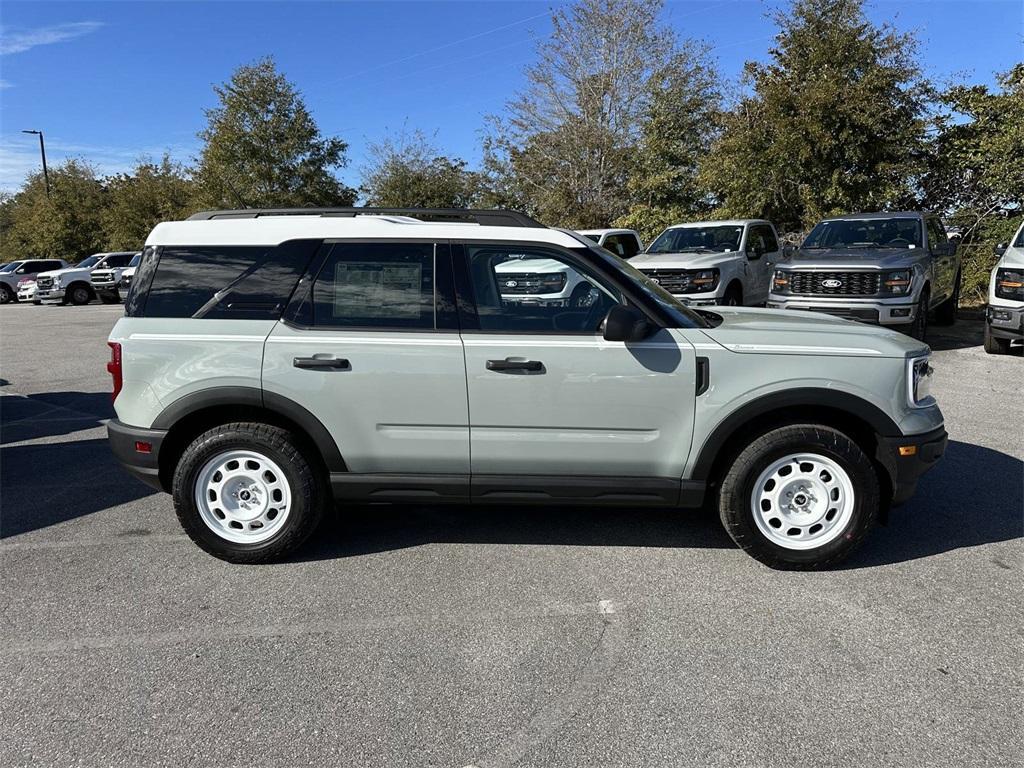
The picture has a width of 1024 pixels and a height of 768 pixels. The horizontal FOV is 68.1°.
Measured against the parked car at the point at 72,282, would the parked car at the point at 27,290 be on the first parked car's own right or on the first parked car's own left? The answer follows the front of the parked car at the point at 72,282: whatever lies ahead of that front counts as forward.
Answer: on the first parked car's own right

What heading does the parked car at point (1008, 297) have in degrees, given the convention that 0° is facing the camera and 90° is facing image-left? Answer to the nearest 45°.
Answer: approximately 45°

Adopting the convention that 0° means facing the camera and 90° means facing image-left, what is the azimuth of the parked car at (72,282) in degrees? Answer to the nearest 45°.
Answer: approximately 45°

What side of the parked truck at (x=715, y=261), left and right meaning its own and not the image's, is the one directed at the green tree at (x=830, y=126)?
back

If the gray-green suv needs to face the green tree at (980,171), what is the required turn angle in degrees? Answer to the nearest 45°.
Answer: approximately 45° to its left

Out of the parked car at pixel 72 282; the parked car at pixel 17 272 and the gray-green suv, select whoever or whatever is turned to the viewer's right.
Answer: the gray-green suv

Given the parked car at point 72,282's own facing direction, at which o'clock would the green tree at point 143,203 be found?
The green tree is roughly at 5 o'clock from the parked car.

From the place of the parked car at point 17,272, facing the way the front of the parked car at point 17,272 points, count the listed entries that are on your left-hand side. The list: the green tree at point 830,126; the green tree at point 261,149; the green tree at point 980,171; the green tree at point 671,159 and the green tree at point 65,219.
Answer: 4

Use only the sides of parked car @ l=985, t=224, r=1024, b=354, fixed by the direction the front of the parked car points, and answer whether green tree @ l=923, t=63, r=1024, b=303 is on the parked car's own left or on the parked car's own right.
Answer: on the parked car's own right

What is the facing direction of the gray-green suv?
to the viewer's right

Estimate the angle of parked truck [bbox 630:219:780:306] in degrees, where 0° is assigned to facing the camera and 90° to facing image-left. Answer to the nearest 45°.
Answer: approximately 45°
